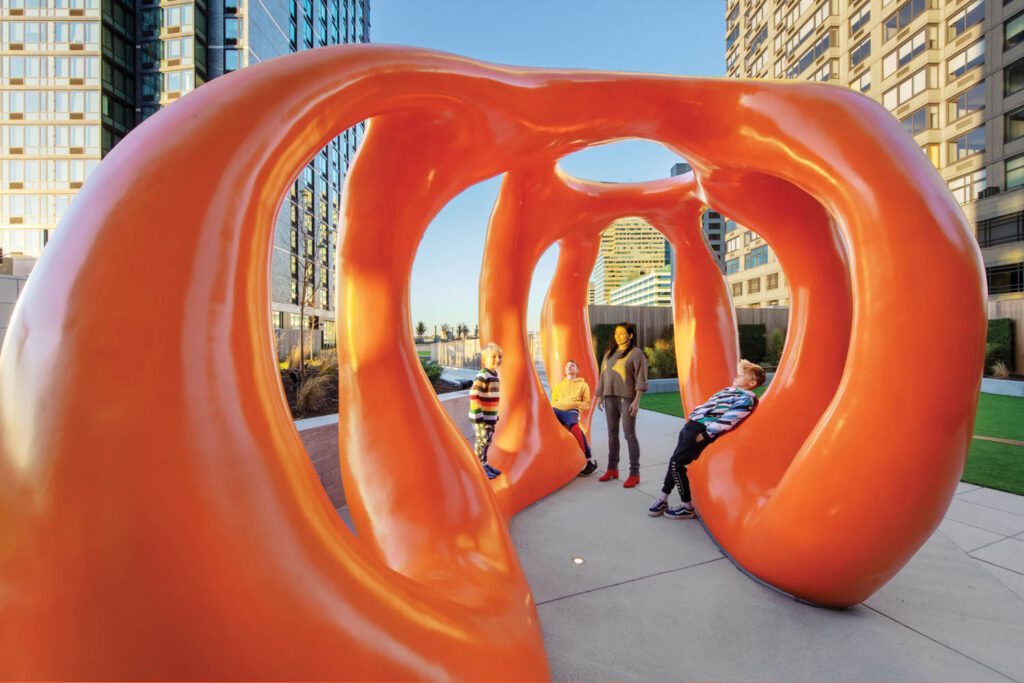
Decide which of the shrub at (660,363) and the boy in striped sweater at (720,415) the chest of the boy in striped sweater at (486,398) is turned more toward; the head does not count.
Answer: the boy in striped sweater

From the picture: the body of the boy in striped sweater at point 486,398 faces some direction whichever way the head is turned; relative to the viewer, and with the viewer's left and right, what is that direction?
facing the viewer and to the right of the viewer

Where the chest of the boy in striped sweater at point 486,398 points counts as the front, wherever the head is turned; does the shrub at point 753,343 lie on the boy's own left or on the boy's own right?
on the boy's own left

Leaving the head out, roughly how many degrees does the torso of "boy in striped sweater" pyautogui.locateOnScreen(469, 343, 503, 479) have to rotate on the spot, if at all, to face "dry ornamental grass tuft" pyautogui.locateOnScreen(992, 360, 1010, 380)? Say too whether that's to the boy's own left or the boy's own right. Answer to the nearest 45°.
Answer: approximately 90° to the boy's own left

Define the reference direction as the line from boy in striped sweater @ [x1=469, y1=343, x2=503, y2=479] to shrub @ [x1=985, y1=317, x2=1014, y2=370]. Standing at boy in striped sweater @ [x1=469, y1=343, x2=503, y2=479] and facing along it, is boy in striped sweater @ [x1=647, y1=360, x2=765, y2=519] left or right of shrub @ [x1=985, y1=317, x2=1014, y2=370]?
right

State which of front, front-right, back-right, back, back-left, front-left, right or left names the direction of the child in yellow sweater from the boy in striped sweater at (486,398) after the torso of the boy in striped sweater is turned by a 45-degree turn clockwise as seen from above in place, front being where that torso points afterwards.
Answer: back-left

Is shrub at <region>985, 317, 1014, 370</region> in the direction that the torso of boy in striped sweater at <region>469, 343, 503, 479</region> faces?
no

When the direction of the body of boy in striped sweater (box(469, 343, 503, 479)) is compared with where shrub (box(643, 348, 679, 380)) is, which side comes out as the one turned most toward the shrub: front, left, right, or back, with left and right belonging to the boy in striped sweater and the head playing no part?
left

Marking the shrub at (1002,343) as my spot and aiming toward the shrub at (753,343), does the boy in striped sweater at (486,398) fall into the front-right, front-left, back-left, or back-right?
front-left

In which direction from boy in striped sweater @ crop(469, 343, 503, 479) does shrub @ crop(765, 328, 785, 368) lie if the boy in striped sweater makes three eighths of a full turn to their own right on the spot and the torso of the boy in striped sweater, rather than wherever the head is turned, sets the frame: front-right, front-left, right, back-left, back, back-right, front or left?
back-right

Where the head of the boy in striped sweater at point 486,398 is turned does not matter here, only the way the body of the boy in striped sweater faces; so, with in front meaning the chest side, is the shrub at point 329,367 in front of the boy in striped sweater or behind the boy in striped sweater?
behind

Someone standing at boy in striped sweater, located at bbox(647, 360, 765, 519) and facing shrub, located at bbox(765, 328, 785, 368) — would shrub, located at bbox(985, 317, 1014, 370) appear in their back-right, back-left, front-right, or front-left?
front-right
